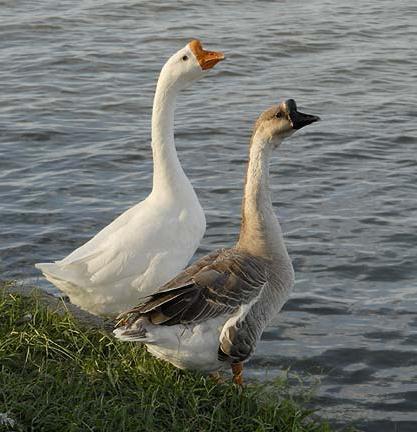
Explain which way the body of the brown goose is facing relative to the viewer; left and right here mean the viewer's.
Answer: facing to the right of the viewer
